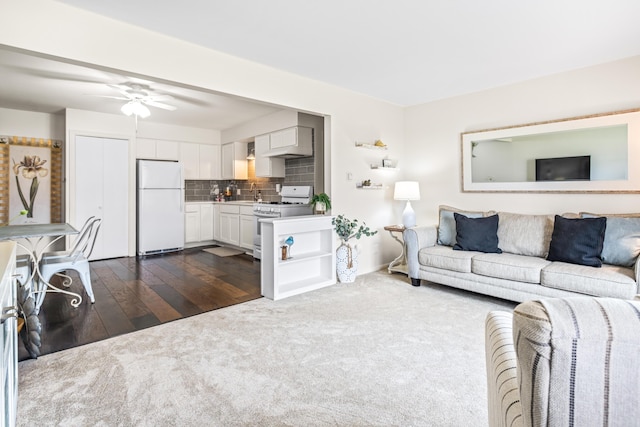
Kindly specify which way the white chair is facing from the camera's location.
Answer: facing to the left of the viewer

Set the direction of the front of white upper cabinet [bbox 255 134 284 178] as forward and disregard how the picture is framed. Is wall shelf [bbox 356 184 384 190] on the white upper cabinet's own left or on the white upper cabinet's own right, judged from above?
on the white upper cabinet's own left

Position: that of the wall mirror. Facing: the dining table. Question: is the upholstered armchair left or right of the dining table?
left

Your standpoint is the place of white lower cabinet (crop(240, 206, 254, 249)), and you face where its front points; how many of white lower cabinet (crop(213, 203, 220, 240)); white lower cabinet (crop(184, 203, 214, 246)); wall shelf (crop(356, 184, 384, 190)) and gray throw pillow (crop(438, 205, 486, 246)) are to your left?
2

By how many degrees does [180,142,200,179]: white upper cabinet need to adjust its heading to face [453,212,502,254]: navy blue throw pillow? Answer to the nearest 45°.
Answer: approximately 45° to its left

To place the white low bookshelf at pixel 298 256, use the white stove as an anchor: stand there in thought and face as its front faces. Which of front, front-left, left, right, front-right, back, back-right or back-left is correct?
front-left

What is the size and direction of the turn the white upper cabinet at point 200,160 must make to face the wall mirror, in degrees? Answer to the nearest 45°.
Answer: approximately 45° to its left

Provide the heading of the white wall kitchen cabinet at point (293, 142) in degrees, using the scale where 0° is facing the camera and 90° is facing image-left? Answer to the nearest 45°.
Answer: approximately 45°

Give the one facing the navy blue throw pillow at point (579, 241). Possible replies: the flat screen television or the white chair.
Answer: the flat screen television

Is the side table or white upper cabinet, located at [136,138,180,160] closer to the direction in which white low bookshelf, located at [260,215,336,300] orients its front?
the side table
